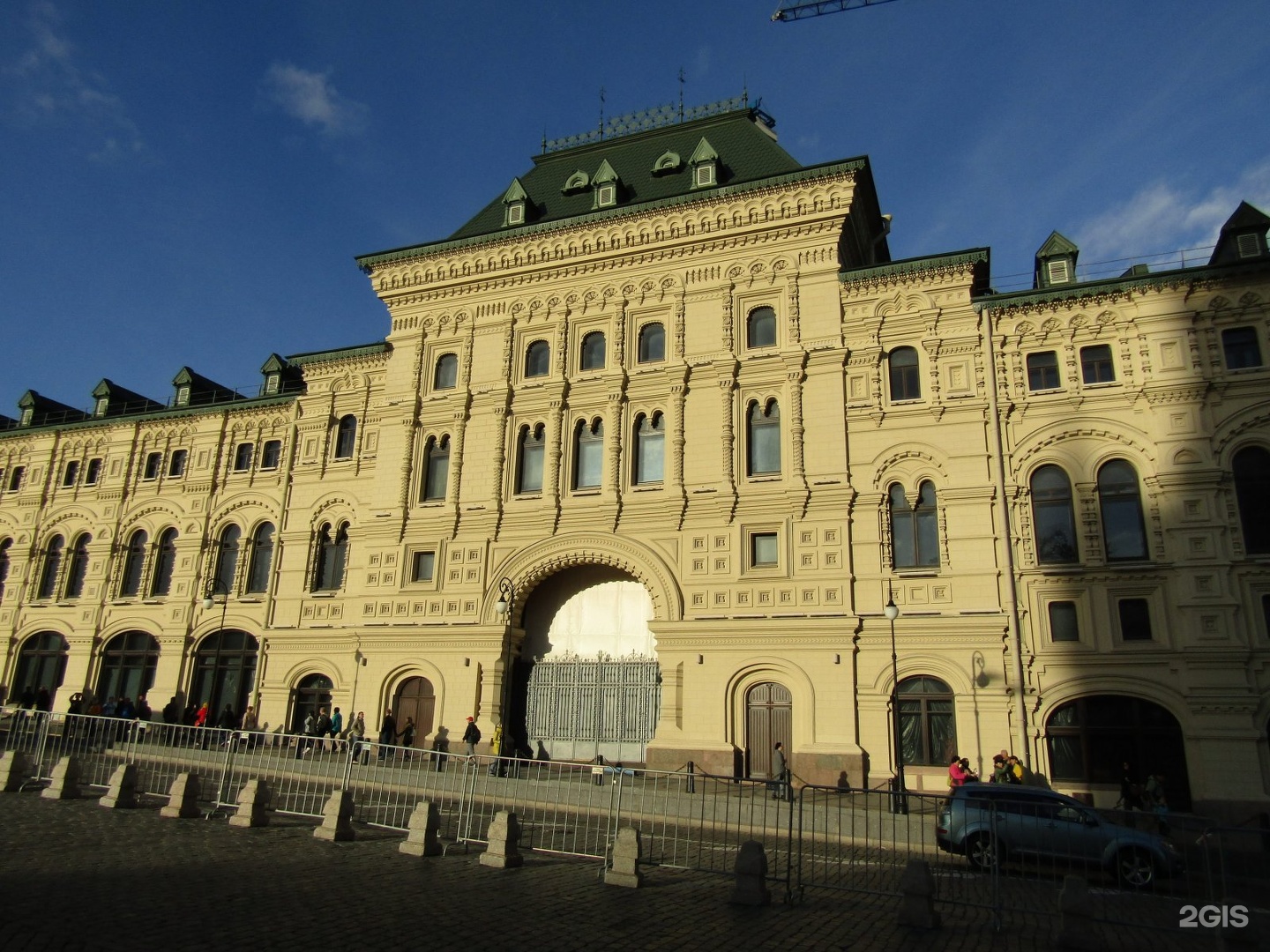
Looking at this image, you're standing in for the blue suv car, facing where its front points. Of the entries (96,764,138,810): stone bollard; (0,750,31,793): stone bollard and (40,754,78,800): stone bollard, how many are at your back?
3

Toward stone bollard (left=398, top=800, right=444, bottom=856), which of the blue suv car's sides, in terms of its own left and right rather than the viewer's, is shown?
back

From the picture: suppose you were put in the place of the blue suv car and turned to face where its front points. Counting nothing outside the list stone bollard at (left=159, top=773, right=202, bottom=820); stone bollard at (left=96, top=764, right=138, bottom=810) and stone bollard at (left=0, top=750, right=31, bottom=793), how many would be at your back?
3

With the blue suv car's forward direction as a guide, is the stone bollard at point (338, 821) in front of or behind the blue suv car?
behind

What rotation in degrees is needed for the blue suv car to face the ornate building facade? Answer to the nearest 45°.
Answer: approximately 135° to its left

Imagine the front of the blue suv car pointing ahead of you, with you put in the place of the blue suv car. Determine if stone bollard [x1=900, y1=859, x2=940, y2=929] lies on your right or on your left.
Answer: on your right

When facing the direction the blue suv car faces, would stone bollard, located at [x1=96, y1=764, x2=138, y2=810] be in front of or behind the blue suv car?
behind

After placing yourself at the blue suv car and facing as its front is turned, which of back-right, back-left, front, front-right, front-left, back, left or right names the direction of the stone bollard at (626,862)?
back-right

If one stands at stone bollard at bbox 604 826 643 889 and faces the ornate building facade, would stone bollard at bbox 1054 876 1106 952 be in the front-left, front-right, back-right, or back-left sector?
back-right

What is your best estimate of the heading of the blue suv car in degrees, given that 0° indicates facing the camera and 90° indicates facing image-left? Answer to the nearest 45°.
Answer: approximately 270°

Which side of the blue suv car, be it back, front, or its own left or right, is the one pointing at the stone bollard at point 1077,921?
right

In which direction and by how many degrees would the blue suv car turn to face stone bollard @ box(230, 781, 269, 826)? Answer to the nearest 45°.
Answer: approximately 180°

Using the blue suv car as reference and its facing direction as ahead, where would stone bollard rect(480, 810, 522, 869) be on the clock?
The stone bollard is roughly at 5 o'clock from the blue suv car.
